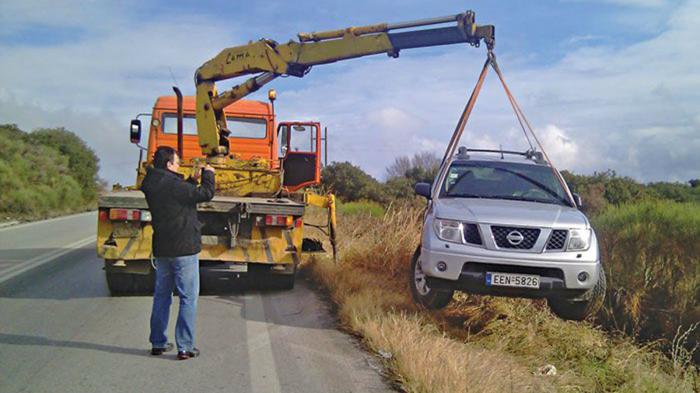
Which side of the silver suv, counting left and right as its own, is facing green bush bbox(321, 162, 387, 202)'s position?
back

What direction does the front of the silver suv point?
toward the camera

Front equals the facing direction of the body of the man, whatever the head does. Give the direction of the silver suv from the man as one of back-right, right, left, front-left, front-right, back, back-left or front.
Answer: front-right

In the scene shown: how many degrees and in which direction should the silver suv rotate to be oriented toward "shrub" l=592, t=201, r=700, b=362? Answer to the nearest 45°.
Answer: approximately 135° to its left

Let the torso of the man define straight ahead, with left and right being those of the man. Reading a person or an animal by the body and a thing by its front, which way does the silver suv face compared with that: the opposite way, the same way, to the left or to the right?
the opposite way

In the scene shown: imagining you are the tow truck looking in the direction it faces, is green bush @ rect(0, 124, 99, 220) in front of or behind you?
in front

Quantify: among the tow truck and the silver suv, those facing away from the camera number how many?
1

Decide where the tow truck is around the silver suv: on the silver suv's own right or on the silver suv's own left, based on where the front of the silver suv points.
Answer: on the silver suv's own right

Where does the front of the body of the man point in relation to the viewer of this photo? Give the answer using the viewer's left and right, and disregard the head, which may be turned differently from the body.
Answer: facing away from the viewer and to the right of the viewer

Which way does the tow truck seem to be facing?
away from the camera

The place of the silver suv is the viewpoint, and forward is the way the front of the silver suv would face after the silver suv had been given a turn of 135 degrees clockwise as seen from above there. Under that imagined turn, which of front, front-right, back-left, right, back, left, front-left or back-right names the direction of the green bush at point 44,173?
front

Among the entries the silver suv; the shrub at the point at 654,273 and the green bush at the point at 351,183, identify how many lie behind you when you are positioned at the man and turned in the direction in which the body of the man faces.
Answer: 0

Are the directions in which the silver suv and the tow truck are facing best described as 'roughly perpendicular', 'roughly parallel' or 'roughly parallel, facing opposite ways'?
roughly parallel, facing opposite ways

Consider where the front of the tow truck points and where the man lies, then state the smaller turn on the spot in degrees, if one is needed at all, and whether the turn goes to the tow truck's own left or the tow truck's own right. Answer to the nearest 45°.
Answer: approximately 180°

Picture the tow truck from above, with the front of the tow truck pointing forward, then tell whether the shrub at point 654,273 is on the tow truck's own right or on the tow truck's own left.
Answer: on the tow truck's own right

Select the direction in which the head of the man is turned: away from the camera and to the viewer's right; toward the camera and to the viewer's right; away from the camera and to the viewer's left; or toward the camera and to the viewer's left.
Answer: away from the camera and to the viewer's right

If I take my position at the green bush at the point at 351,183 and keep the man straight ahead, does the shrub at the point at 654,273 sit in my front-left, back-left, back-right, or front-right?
front-left

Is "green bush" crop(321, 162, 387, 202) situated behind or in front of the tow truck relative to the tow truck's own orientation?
in front

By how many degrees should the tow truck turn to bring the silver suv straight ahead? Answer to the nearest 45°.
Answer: approximately 135° to its right
